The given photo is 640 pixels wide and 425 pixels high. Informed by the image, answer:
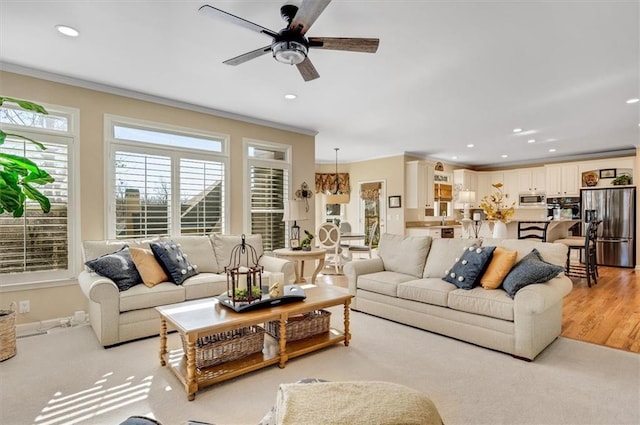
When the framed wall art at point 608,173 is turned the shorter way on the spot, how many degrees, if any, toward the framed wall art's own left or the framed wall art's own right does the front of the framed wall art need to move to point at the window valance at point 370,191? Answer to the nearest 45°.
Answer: approximately 45° to the framed wall art's own right

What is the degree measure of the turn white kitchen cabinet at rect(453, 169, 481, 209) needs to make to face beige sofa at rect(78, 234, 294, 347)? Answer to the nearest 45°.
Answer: approximately 45° to its right

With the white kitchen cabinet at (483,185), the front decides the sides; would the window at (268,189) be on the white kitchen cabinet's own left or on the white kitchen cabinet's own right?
on the white kitchen cabinet's own right

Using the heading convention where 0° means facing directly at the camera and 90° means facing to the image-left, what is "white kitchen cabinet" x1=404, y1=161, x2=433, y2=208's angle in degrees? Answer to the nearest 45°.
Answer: approximately 315°

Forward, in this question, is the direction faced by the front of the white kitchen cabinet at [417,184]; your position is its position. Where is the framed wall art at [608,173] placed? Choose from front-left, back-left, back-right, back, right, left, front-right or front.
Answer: front-left

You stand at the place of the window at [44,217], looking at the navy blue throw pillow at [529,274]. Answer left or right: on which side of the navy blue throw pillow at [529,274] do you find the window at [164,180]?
left

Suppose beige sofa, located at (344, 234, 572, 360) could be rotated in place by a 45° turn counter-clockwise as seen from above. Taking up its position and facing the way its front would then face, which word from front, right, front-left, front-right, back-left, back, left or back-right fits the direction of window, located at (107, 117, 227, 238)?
right

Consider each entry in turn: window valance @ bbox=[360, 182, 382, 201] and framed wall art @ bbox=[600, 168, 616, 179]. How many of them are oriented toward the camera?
2

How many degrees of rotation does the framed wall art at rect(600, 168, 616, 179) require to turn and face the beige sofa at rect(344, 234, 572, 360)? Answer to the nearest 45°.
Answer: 0° — it already faces it

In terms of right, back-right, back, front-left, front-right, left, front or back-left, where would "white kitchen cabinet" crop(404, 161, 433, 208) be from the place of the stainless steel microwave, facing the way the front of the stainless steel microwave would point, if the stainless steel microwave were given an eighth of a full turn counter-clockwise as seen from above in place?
right

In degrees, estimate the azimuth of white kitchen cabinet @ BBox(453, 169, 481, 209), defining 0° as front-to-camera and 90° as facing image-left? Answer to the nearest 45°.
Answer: approximately 315°

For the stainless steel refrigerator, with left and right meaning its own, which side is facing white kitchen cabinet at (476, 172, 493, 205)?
right
